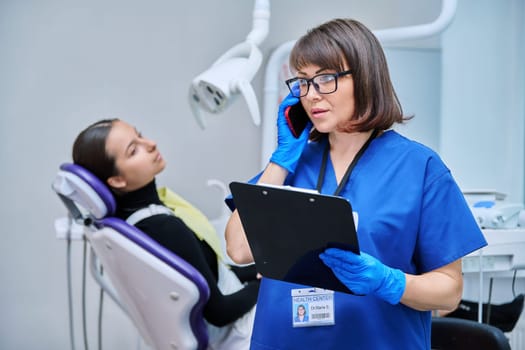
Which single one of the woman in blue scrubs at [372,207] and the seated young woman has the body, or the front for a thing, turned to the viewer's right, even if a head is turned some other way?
the seated young woman

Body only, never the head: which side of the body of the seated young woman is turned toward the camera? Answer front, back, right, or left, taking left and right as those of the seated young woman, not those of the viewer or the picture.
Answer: right

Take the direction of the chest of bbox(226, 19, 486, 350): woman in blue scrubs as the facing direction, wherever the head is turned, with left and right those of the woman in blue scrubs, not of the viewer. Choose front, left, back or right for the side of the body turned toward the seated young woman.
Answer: right

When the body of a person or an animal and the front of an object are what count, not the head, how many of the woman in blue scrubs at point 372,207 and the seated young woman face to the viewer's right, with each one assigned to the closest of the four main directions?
1

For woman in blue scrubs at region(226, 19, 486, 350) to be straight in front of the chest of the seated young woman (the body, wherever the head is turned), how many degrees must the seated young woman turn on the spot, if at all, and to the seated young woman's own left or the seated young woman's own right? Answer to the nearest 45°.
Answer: approximately 45° to the seated young woman's own right

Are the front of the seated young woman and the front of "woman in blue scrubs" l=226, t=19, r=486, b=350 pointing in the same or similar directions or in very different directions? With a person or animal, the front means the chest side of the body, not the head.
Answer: very different directions

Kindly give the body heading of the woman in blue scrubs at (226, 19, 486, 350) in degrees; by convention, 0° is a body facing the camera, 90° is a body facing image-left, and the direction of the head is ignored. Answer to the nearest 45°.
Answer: approximately 45°

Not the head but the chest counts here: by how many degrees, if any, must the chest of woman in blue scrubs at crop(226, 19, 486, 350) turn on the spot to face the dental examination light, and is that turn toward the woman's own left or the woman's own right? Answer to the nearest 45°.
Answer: approximately 135° to the woman's own right
